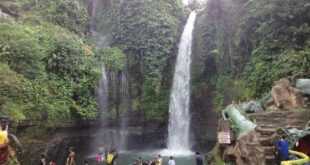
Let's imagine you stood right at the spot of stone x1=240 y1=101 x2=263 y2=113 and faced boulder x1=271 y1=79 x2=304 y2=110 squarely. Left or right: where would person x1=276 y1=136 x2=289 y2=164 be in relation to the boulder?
right

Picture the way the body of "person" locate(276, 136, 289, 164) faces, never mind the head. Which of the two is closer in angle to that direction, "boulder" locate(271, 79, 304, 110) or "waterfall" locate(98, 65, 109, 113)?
the boulder

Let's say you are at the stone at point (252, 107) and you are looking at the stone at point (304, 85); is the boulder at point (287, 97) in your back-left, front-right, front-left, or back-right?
front-right

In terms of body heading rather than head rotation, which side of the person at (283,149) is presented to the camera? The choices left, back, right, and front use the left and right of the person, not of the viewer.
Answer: back

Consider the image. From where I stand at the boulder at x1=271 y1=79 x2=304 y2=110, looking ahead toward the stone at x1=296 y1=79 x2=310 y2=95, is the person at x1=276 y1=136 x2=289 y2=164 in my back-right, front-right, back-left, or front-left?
back-right

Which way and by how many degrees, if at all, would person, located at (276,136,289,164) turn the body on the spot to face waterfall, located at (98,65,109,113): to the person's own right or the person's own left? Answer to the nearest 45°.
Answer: approximately 45° to the person's own left

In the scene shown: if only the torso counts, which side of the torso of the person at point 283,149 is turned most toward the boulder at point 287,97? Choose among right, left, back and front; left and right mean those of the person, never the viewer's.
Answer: front
